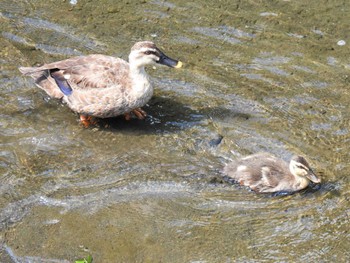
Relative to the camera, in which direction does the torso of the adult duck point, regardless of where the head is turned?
to the viewer's right

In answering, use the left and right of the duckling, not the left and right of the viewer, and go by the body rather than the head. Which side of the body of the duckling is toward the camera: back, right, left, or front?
right

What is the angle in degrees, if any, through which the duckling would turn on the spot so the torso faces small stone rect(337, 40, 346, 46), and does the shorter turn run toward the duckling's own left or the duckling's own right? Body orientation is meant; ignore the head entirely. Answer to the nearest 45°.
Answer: approximately 90° to the duckling's own left

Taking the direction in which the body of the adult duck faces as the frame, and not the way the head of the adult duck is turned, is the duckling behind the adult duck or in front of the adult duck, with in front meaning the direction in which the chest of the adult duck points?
in front

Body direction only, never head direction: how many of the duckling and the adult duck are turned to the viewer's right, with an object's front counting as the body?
2

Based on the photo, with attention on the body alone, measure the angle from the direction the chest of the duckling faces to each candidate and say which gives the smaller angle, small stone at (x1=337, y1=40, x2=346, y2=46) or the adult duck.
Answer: the small stone

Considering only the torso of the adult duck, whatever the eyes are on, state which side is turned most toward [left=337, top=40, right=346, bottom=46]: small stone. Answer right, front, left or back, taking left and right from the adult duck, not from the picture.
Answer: front
